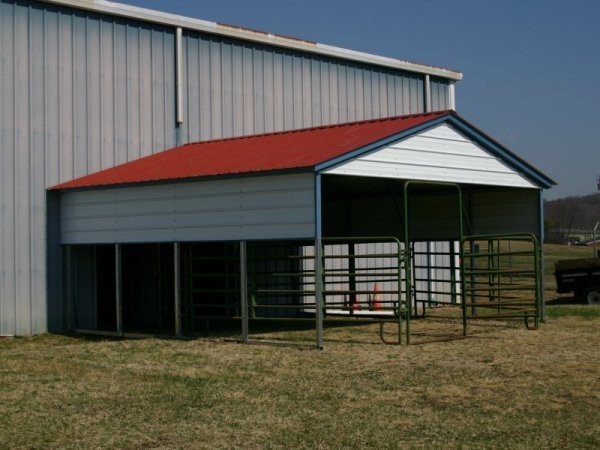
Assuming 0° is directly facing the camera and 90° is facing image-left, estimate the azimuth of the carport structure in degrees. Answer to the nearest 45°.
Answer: approximately 315°

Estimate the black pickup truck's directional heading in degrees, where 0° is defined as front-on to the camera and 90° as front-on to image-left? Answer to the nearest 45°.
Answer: approximately 270°

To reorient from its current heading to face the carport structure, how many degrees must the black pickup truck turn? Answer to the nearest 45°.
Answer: approximately 135° to its right

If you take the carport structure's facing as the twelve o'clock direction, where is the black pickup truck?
The black pickup truck is roughly at 9 o'clock from the carport structure.
